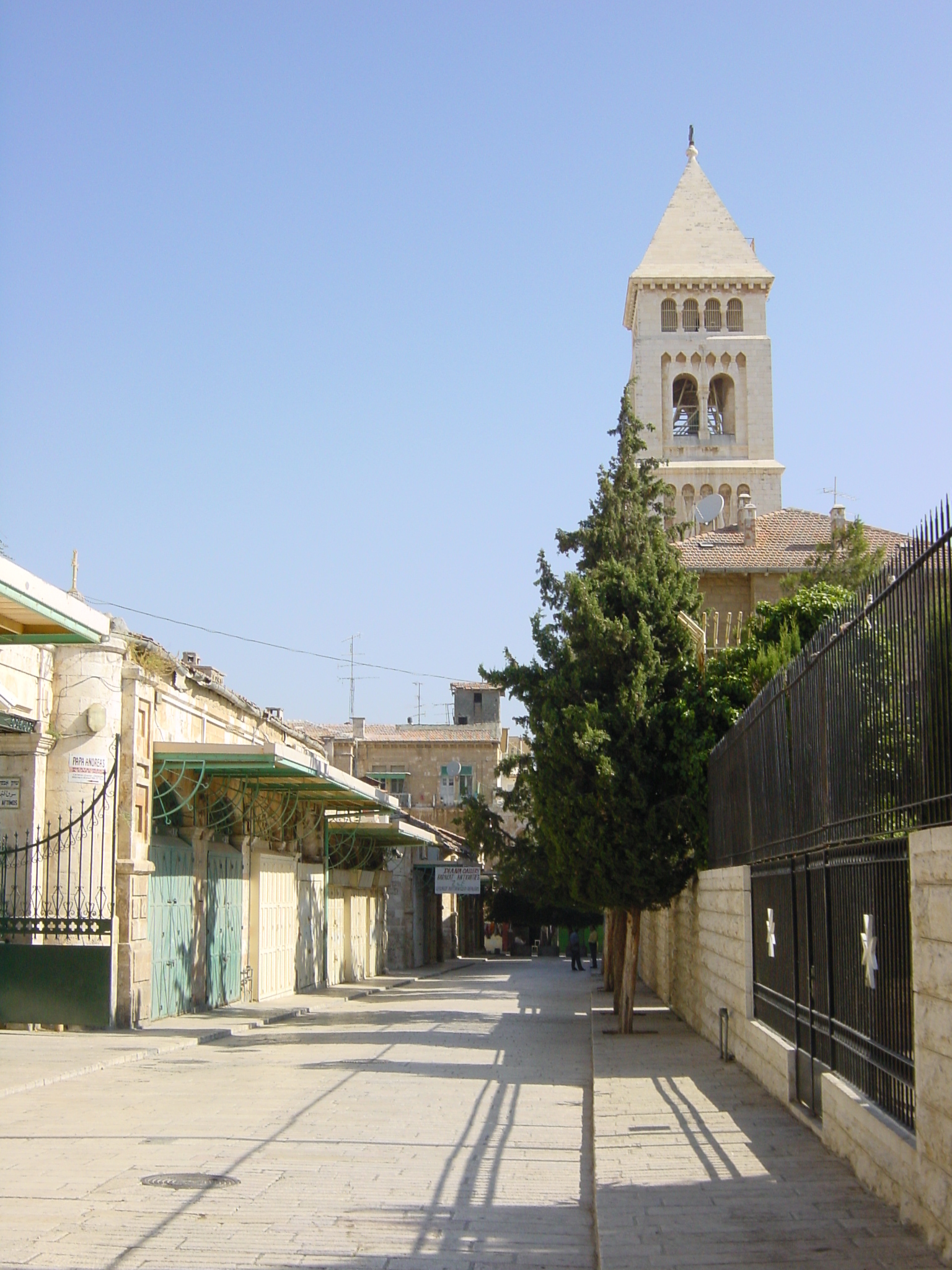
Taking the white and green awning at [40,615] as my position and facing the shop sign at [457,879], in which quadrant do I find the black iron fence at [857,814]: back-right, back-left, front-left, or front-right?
back-right

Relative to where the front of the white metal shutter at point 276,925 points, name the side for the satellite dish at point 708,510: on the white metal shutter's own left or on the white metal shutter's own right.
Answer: on the white metal shutter's own left

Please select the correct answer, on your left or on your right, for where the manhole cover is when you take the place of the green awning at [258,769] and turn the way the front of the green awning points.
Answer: on your right

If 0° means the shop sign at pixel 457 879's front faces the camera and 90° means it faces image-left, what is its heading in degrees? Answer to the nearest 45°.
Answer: approximately 0°

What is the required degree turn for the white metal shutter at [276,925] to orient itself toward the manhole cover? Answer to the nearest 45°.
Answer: approximately 45° to its right

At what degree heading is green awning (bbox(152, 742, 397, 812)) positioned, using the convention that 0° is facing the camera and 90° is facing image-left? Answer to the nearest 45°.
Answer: approximately 315°

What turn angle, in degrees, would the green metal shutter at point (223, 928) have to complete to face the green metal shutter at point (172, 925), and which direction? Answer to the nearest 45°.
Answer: approximately 45° to its right

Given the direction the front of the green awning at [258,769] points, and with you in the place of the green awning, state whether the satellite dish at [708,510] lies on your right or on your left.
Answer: on your left

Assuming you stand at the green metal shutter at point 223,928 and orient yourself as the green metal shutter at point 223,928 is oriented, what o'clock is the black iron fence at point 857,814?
The black iron fence is roughly at 1 o'clock from the green metal shutter.
